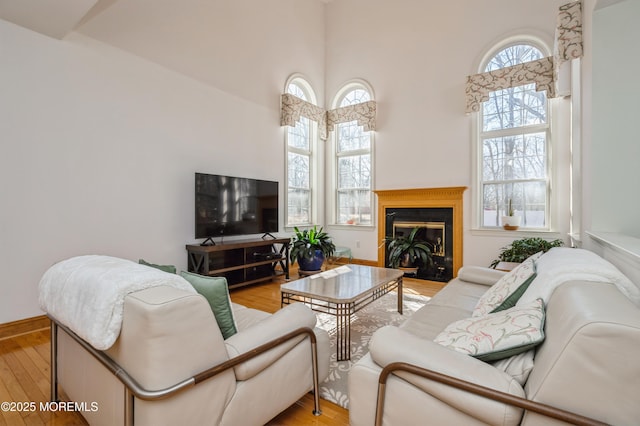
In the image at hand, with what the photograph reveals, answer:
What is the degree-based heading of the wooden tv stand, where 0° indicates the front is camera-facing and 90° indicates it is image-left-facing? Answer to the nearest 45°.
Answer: approximately 315°

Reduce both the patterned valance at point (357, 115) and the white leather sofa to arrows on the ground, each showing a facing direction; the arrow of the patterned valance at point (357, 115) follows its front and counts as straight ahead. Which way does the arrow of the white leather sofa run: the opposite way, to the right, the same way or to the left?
to the right

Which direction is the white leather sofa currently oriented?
to the viewer's left

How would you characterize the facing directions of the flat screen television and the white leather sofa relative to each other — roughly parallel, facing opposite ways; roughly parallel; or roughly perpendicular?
roughly parallel, facing opposite ways

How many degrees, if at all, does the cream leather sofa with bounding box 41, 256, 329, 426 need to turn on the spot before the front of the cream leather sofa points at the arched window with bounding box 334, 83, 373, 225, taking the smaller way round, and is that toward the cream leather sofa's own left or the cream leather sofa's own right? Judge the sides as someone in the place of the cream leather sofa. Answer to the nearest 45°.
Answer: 0° — it already faces it

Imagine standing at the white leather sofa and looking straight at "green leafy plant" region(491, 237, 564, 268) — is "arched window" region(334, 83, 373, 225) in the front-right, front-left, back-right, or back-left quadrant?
front-left

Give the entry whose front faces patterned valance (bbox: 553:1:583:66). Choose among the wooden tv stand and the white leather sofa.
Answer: the wooden tv stand

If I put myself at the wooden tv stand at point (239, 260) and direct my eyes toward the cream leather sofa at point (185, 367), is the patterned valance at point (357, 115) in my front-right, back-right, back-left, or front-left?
back-left

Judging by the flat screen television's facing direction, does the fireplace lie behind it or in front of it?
in front

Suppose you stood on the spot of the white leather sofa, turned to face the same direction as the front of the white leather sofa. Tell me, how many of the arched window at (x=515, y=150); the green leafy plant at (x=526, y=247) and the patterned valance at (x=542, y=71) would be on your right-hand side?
3

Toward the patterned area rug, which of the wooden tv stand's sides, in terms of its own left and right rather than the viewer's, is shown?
front

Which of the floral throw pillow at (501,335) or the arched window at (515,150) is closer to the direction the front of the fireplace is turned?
the floral throw pillow

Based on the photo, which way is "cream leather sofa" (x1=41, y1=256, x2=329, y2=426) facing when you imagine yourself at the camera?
facing away from the viewer and to the right of the viewer

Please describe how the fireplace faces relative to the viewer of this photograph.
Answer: facing the viewer and to the left of the viewer
